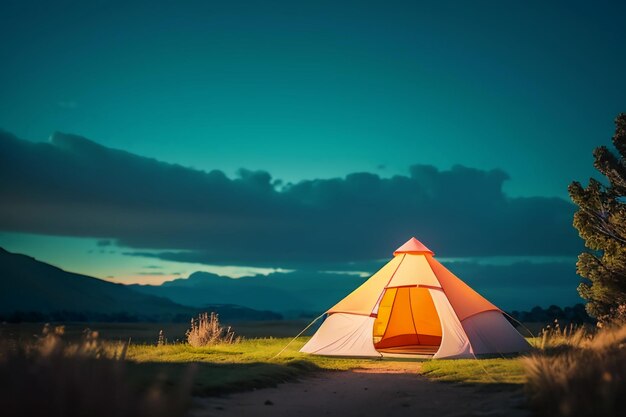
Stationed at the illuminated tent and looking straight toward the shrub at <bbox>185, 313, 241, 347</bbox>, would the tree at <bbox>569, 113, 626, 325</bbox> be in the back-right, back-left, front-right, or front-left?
back-right

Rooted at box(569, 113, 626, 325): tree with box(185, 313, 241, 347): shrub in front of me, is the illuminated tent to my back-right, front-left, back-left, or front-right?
front-left

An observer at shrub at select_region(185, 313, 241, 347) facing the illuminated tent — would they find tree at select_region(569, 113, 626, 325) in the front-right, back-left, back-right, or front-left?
front-left

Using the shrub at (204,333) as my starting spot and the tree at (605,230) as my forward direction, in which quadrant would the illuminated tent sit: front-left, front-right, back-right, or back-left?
front-right

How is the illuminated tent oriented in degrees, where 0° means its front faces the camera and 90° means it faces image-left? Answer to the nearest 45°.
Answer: approximately 0°

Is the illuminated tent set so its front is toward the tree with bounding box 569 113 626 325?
no

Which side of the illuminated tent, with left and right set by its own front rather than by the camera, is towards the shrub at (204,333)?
right
